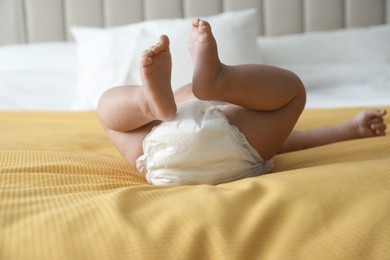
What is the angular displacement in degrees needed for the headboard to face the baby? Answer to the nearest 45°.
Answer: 0° — it already faces them

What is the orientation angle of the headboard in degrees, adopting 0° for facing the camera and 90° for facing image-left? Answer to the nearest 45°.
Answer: approximately 0°

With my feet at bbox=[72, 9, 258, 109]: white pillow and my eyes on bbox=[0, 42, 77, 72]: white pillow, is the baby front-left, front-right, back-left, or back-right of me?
back-left
